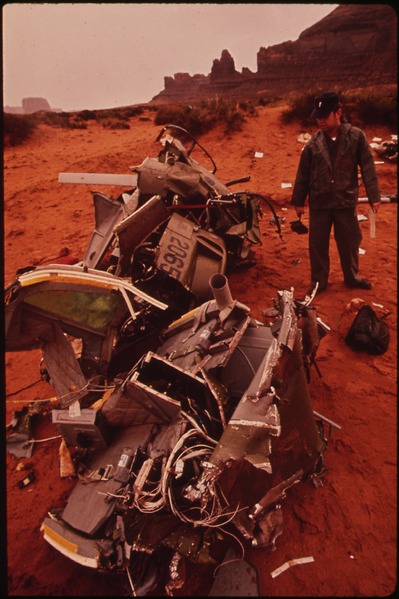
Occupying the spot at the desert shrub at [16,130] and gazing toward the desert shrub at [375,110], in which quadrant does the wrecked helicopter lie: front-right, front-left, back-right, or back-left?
front-right

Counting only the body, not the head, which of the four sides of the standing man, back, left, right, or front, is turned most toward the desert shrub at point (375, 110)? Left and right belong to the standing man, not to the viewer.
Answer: back

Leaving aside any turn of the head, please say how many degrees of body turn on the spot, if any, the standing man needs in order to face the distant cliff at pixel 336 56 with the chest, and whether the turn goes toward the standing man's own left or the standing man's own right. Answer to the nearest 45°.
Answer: approximately 180°

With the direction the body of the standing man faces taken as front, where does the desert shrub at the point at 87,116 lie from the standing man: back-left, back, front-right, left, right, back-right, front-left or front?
back-right

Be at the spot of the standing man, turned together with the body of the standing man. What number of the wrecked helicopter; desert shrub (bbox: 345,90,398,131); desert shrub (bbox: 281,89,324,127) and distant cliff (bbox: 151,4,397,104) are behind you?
3

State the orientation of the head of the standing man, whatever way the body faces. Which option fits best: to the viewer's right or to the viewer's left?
to the viewer's left

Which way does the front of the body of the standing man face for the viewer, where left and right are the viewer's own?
facing the viewer

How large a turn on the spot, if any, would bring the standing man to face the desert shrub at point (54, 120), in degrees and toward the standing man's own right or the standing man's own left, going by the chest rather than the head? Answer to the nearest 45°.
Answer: approximately 135° to the standing man's own right

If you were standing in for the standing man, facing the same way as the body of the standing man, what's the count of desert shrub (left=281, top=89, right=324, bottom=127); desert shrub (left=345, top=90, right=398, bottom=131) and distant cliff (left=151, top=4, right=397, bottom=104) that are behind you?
3

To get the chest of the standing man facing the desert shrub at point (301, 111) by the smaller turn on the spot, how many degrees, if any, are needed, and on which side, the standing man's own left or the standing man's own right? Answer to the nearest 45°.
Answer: approximately 180°

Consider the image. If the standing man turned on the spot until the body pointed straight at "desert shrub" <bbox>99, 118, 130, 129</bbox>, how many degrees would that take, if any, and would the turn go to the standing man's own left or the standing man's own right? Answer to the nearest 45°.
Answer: approximately 135° to the standing man's own right
